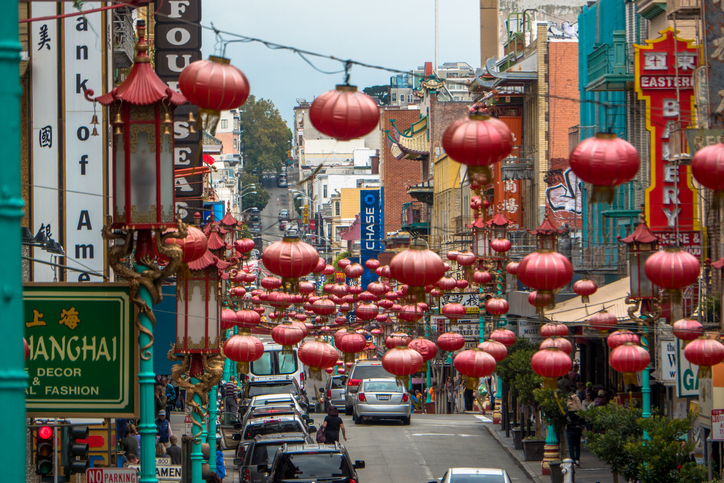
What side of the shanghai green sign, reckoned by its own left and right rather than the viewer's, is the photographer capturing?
front

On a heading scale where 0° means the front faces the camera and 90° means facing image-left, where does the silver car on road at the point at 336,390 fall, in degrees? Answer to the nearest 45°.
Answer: approximately 180°

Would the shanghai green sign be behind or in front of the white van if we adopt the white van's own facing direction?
behind

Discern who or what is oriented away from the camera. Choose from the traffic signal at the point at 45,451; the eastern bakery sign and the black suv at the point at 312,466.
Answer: the black suv

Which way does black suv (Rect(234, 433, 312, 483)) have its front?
away from the camera

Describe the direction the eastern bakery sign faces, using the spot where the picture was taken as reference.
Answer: facing the viewer

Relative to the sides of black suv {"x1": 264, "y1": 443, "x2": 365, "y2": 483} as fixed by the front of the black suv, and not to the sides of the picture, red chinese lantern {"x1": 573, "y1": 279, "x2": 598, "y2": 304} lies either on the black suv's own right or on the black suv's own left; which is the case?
on the black suv's own right

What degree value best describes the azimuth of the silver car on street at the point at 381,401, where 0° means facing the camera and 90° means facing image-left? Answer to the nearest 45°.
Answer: approximately 180°

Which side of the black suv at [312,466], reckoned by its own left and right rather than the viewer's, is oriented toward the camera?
back

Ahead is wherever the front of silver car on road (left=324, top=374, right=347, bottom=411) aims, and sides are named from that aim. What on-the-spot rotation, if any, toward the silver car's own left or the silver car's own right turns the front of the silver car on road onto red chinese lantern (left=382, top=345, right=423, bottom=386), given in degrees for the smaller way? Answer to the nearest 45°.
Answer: approximately 180°

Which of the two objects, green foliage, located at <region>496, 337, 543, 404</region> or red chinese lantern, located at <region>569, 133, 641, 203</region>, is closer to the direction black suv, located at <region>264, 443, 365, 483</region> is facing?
the green foliage

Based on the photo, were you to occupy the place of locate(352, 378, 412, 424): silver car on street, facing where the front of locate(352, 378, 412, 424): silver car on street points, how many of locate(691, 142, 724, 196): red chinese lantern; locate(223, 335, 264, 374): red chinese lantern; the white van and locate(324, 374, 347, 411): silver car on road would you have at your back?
2

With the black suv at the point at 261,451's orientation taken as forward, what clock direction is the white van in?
The white van is roughly at 12 o'clock from the black suv.

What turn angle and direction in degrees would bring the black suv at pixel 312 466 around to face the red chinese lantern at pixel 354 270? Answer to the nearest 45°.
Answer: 0° — it already faces it
